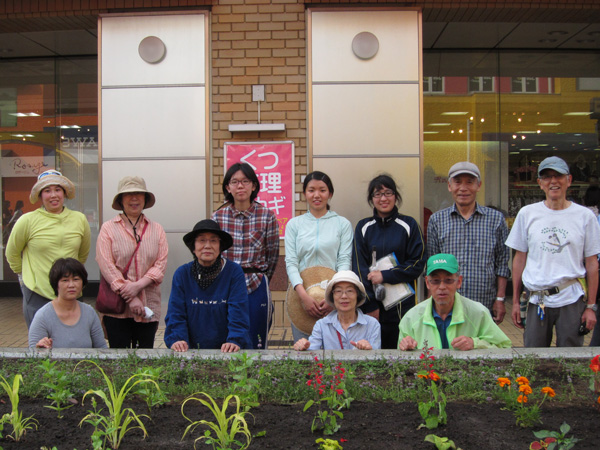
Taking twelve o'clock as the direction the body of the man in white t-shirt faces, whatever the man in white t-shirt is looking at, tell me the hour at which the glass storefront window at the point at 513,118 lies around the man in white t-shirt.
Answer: The glass storefront window is roughly at 6 o'clock from the man in white t-shirt.

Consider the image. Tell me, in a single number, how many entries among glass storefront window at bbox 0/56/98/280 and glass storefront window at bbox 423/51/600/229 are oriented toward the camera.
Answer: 2

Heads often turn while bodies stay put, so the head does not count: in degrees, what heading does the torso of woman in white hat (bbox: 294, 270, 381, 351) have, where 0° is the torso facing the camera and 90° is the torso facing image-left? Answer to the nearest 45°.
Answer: approximately 0°

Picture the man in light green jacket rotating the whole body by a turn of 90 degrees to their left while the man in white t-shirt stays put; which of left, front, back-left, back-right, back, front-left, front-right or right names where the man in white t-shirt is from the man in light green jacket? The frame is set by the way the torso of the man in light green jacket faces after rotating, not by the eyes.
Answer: front-left

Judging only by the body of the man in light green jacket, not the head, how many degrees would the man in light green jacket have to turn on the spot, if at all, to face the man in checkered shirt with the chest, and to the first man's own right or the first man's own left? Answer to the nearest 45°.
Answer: approximately 180°
